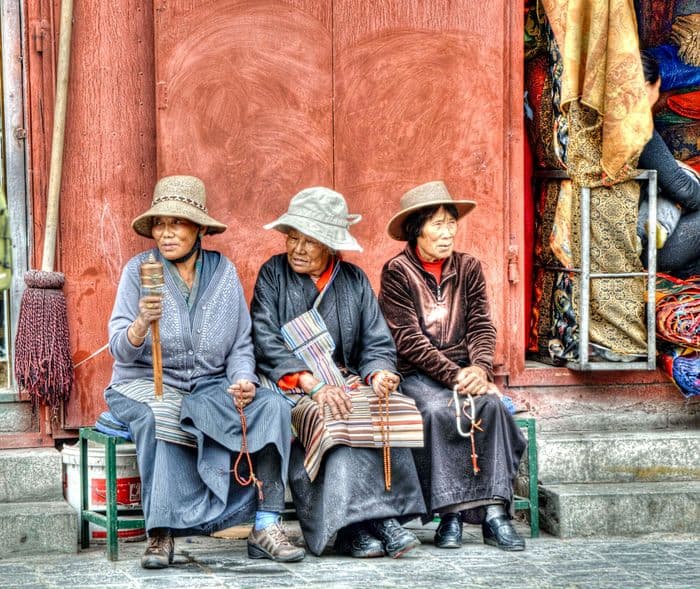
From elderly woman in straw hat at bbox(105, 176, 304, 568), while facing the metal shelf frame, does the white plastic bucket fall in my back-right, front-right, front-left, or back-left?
back-left

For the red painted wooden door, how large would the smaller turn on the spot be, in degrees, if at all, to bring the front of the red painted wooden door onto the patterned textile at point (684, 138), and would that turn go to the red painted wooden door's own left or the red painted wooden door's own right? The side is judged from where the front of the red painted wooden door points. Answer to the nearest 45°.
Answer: approximately 135° to the red painted wooden door's own left

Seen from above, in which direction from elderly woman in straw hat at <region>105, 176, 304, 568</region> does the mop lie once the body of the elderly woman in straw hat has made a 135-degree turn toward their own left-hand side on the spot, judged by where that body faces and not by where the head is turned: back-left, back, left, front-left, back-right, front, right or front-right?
left

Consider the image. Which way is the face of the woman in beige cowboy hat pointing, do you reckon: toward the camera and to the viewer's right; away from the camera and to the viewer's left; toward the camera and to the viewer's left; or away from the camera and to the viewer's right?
toward the camera and to the viewer's right

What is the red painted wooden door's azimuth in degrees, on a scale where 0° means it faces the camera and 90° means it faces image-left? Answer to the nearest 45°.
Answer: approximately 0°

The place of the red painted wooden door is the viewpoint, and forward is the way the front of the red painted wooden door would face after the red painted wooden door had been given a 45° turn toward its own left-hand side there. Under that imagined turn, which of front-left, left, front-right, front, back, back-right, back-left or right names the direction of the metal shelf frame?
front-left
